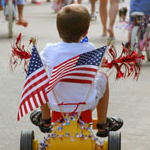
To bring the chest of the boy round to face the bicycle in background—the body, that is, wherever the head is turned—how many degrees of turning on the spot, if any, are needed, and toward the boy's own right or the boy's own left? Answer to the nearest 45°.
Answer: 0° — they already face it

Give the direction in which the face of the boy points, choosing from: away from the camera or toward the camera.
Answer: away from the camera

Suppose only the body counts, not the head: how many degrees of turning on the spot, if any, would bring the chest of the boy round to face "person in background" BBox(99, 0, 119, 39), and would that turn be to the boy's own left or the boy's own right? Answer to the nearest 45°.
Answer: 0° — they already face them

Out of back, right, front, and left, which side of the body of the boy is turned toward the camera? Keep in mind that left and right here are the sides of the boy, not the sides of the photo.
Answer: back
